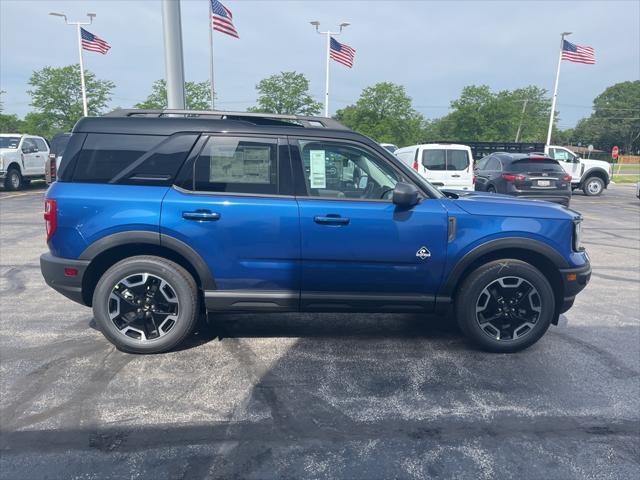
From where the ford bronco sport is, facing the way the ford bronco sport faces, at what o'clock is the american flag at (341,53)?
The american flag is roughly at 9 o'clock from the ford bronco sport.

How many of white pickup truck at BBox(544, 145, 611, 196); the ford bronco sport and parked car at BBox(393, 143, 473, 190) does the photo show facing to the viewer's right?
2

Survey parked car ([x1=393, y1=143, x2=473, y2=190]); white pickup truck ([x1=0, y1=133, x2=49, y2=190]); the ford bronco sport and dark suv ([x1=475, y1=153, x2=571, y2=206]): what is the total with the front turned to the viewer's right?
1

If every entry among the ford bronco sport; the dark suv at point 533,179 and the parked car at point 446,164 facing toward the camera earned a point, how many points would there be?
0

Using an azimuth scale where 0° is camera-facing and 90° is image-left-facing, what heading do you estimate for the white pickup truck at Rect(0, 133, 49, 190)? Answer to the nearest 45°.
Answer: approximately 45°

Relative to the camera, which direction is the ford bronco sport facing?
to the viewer's right

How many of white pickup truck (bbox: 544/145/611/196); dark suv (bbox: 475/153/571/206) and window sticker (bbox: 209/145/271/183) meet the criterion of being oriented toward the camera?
1

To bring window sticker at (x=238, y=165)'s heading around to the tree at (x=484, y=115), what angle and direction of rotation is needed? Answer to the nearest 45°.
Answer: approximately 135° to its left

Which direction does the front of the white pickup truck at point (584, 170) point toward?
to the viewer's right

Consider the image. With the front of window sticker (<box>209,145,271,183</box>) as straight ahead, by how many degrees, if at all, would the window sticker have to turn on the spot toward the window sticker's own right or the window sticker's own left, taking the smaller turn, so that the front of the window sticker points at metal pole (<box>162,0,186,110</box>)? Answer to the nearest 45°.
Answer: approximately 180°

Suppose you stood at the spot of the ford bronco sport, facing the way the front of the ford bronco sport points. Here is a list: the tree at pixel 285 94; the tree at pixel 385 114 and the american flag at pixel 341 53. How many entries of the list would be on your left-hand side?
3

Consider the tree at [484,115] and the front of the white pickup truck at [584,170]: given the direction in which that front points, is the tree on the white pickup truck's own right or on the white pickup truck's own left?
on the white pickup truck's own left

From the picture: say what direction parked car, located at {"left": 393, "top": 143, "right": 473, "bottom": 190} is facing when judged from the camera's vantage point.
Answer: facing away from the viewer and to the left of the viewer

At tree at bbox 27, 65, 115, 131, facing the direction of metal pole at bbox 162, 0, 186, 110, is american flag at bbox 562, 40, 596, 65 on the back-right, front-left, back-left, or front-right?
front-left

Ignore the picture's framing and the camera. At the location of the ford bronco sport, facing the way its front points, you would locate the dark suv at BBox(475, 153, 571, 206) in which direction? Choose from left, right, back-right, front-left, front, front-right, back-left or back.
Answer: front-left

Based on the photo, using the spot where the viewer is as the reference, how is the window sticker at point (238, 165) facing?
facing the viewer
